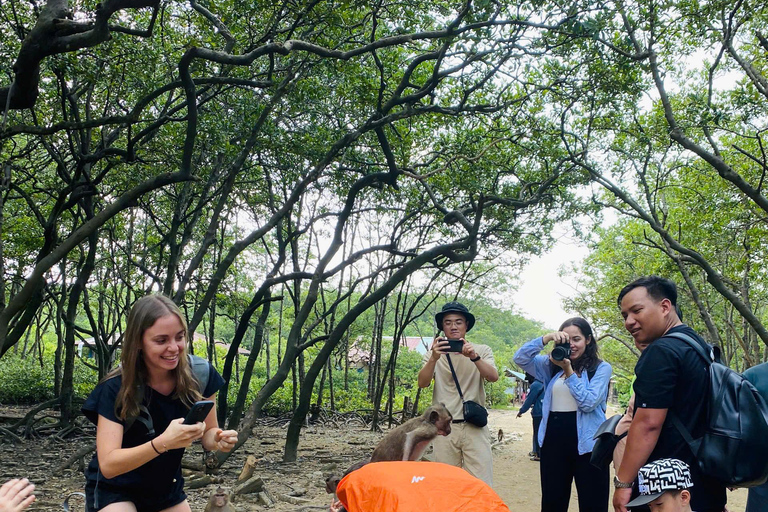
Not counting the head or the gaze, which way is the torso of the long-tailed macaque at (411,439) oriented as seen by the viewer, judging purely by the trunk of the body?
to the viewer's right

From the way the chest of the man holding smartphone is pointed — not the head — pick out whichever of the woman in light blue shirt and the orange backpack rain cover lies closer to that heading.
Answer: the orange backpack rain cover

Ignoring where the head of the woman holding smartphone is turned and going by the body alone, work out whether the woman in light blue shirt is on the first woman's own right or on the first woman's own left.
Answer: on the first woman's own left

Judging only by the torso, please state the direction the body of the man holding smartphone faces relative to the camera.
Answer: toward the camera

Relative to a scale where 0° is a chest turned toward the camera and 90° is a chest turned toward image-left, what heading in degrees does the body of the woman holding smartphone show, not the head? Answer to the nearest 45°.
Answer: approximately 315°

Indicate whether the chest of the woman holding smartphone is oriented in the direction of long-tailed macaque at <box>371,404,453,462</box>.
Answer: no

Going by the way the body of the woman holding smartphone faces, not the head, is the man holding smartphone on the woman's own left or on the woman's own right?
on the woman's own left

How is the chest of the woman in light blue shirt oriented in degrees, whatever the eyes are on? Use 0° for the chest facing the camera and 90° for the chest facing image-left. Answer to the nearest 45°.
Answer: approximately 45°

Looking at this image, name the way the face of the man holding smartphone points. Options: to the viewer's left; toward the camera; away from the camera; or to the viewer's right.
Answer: toward the camera

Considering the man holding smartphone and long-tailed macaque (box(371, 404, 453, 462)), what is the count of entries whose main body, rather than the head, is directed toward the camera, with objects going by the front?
1
